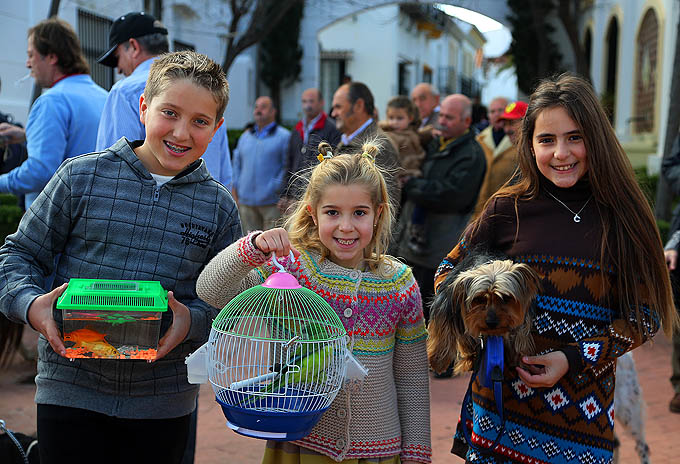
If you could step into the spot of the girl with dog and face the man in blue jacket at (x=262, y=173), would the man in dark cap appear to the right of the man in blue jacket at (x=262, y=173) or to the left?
left

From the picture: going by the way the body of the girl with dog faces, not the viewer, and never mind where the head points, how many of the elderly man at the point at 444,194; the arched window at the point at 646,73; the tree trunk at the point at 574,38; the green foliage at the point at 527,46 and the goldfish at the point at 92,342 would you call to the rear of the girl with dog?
4

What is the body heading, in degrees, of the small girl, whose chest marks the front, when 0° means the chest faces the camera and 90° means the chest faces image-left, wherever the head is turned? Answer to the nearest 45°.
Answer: approximately 0°

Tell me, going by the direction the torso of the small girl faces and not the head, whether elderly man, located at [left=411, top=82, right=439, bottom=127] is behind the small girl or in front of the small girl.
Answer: behind

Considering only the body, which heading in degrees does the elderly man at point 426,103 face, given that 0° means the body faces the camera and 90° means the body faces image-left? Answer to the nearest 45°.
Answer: approximately 45°

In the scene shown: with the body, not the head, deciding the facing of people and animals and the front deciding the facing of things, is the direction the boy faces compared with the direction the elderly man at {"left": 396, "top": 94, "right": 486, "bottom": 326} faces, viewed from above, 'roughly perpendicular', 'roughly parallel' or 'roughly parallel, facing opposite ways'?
roughly perpendicular

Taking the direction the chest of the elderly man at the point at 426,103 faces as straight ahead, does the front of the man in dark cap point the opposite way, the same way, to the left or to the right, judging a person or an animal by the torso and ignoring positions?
to the right

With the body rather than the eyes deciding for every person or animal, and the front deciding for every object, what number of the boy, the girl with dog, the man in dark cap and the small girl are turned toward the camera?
3

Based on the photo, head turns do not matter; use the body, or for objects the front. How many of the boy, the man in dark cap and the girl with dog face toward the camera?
2

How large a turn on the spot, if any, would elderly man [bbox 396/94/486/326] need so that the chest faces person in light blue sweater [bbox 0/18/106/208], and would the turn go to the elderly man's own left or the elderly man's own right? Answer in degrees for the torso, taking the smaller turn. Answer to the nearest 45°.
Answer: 0° — they already face them

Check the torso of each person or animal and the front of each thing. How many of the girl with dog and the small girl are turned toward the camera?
2
